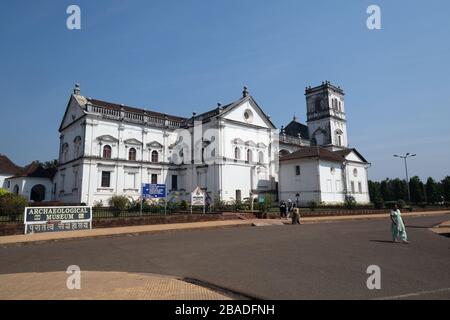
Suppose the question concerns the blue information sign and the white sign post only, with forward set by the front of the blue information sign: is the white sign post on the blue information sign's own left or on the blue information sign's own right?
on the blue information sign's own left

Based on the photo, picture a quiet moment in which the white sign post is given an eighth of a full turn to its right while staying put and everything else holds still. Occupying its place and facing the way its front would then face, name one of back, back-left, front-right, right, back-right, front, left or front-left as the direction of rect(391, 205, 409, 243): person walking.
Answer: left

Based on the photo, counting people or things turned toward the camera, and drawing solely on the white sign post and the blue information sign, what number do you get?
2

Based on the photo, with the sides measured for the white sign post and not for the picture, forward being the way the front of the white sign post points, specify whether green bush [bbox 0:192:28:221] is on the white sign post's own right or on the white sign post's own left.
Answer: on the white sign post's own right

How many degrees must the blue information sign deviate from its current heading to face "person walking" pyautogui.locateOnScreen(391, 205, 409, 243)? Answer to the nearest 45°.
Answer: approximately 45° to its left

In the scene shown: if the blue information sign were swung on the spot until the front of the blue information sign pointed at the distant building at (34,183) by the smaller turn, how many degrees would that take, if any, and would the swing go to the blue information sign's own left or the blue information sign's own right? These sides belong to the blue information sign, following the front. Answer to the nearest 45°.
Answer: approximately 135° to the blue information sign's own right

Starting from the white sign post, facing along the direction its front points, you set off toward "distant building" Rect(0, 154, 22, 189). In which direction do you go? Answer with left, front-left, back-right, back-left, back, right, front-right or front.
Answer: back-right

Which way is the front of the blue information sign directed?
toward the camera

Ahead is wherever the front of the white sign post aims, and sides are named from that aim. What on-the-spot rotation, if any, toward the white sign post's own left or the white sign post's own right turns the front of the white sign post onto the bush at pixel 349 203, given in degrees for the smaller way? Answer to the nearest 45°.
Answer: approximately 135° to the white sign post's own left

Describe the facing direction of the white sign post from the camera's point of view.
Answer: facing the viewer
